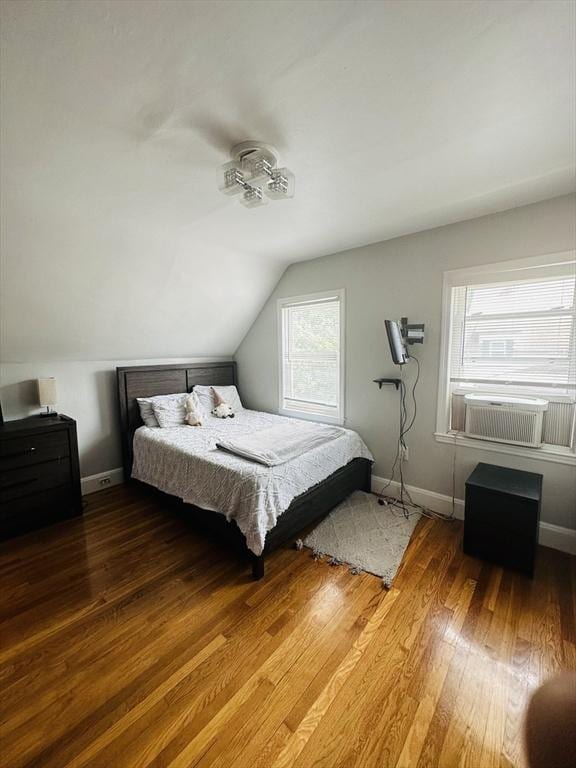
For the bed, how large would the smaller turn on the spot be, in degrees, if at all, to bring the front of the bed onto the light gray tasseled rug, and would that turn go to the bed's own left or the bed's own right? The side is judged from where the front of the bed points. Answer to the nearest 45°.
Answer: approximately 45° to the bed's own left

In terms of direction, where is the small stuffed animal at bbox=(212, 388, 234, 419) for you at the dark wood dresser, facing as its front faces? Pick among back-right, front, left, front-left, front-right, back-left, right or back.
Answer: front-left

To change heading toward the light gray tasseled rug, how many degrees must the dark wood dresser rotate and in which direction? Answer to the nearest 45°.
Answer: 0° — it already faces it

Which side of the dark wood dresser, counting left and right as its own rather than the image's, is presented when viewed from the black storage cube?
front

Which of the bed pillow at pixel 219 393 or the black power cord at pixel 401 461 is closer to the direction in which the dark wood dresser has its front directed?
the black power cord

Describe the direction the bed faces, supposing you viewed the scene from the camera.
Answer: facing the viewer and to the right of the viewer

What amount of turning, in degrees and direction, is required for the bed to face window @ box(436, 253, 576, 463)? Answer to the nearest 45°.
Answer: approximately 45° to its left

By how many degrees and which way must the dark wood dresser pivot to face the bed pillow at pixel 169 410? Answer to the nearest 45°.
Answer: approximately 45° to its left

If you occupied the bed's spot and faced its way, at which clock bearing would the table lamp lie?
The table lamp is roughly at 5 o'clock from the bed.

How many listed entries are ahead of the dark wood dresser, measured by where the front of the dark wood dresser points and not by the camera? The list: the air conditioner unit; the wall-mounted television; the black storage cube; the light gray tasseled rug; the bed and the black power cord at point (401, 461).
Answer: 6

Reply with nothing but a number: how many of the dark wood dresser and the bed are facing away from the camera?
0

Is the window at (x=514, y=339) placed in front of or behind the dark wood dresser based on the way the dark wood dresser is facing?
in front
